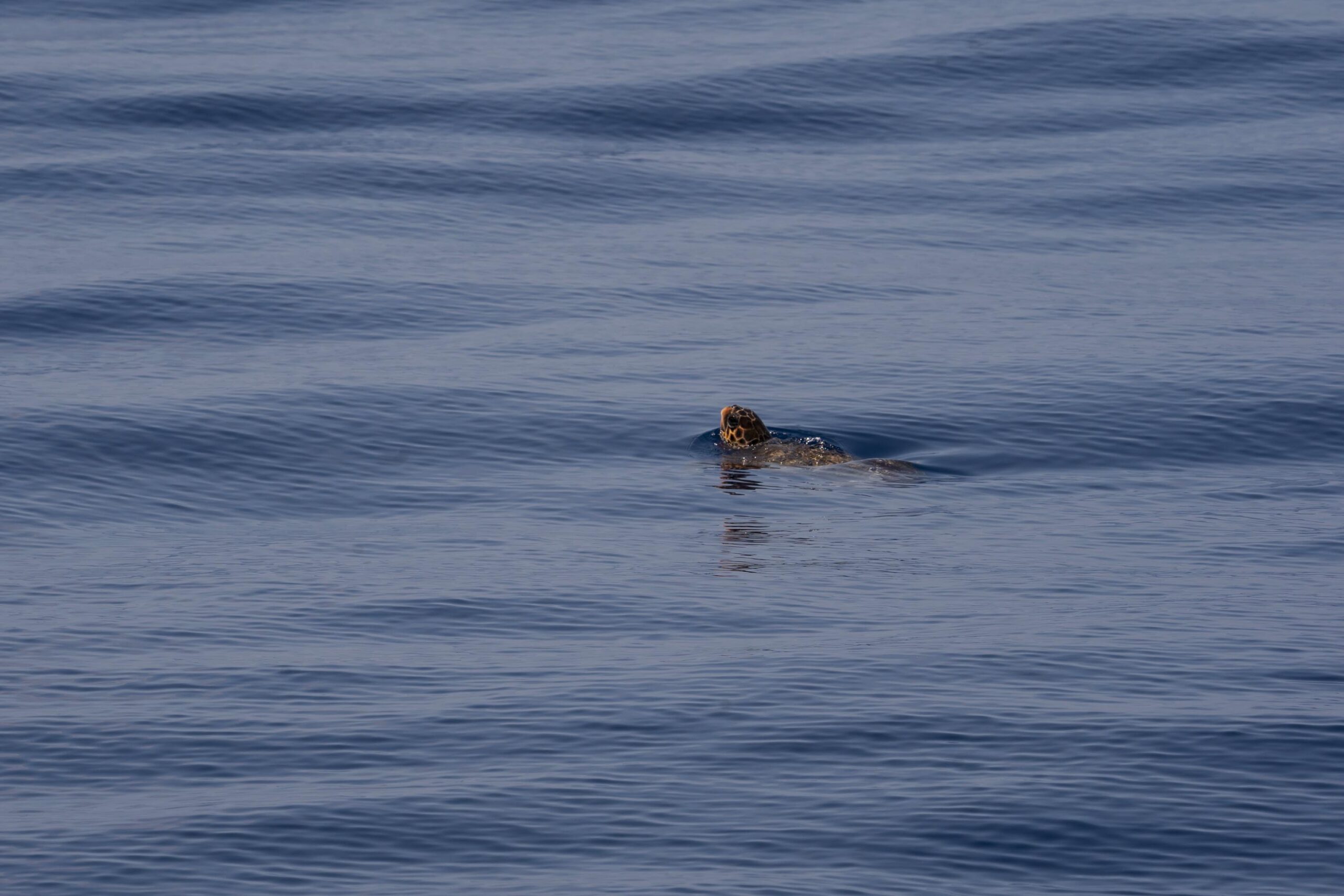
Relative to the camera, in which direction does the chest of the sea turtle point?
to the viewer's left
